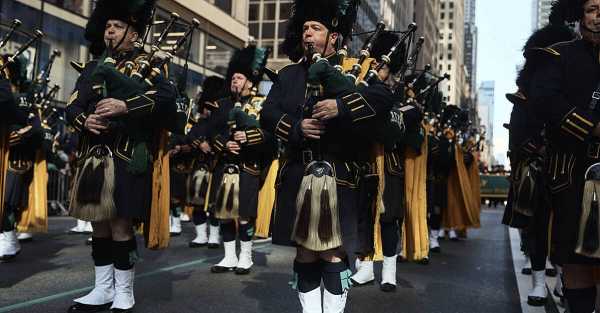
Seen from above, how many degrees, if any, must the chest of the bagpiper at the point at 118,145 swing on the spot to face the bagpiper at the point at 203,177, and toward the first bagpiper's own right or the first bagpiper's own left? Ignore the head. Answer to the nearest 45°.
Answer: approximately 135° to the first bagpiper's own right

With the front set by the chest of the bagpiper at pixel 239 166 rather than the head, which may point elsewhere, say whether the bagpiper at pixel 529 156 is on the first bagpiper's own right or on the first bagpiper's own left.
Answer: on the first bagpiper's own left

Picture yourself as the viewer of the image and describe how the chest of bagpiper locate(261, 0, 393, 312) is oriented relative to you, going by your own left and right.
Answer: facing the viewer

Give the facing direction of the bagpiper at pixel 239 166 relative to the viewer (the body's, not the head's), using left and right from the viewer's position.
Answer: facing the viewer and to the left of the viewer

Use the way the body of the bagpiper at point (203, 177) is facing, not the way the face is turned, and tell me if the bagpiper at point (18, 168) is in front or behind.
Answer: in front

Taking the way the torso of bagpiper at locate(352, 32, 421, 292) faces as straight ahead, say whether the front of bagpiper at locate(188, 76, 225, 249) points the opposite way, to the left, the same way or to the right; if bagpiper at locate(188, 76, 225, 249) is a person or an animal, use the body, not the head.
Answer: the same way

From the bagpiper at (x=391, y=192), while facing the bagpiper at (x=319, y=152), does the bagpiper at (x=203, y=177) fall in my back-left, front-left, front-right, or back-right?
back-right

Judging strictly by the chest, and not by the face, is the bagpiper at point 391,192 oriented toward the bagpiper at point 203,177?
no

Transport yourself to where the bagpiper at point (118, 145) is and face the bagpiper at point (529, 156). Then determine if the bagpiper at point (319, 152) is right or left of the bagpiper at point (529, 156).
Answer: right

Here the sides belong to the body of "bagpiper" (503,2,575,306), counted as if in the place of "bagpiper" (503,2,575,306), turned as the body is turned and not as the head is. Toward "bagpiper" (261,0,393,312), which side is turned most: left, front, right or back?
front

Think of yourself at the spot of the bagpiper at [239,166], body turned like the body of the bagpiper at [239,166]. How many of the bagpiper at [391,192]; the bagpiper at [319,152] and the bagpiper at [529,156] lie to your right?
0

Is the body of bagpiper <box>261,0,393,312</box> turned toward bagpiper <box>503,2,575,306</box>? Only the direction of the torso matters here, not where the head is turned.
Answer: no

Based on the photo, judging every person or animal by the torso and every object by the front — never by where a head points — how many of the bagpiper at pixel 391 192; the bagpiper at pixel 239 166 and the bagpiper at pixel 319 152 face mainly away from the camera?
0

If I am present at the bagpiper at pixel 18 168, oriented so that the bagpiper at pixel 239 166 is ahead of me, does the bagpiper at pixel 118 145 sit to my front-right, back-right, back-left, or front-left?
front-right
